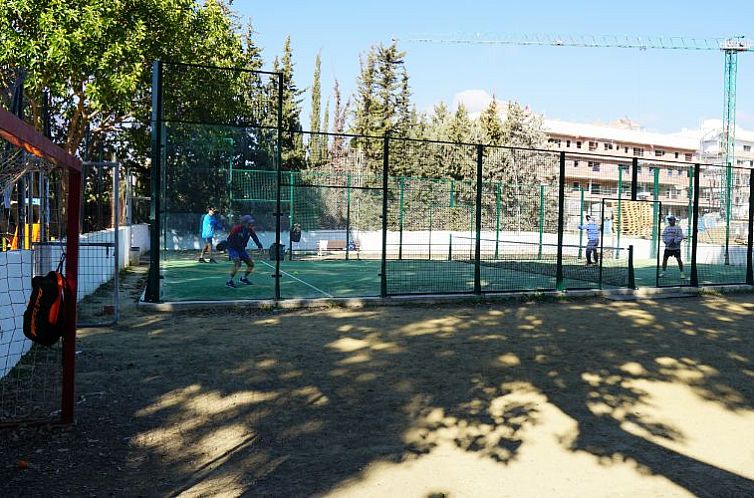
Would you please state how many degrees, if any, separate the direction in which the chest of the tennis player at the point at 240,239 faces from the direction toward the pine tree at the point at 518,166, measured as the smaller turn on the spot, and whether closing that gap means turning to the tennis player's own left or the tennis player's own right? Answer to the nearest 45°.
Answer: approximately 45° to the tennis player's own left

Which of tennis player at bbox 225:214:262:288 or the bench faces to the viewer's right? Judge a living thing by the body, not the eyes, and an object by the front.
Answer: the tennis player

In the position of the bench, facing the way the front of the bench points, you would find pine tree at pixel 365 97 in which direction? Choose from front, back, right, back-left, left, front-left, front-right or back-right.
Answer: back

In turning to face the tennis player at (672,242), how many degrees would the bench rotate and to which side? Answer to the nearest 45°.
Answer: approximately 45° to its left

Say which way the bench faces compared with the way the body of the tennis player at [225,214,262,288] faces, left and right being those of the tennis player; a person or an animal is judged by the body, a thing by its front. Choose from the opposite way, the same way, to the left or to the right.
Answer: to the right

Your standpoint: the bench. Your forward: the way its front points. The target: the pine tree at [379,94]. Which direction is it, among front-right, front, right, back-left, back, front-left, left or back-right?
back

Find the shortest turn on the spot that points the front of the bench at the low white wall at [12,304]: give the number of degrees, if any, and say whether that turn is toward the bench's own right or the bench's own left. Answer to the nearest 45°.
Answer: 0° — it already faces it

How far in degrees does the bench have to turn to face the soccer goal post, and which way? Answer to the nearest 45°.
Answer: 0° — it already faces it

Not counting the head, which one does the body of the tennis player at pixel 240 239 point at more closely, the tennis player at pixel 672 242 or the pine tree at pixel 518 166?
the tennis player

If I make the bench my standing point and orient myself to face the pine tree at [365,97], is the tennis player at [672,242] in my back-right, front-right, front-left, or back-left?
back-right

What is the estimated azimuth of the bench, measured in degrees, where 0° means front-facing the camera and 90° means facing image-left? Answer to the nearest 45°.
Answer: approximately 0°
